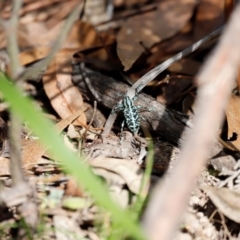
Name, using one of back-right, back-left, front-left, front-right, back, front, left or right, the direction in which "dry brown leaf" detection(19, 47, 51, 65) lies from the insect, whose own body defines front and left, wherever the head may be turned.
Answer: front-left

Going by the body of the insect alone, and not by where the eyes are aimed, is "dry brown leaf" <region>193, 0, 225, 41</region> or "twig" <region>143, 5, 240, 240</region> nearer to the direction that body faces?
the dry brown leaf

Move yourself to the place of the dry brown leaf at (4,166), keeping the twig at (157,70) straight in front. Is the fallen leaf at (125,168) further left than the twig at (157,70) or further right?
right

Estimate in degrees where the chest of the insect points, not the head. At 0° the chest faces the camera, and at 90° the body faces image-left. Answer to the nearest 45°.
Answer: approximately 180°

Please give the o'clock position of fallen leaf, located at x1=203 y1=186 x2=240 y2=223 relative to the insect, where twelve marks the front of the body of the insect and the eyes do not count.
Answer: The fallen leaf is roughly at 5 o'clock from the insect.

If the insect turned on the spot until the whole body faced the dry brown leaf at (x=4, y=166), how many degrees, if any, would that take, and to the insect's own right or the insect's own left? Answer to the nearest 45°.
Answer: approximately 90° to the insect's own left

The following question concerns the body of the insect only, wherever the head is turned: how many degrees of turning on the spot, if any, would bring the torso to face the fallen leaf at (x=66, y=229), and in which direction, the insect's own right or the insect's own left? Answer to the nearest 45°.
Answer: approximately 135° to the insect's own left

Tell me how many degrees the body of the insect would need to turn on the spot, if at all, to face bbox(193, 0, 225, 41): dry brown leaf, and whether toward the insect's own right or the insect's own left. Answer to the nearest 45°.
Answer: approximately 45° to the insect's own right
